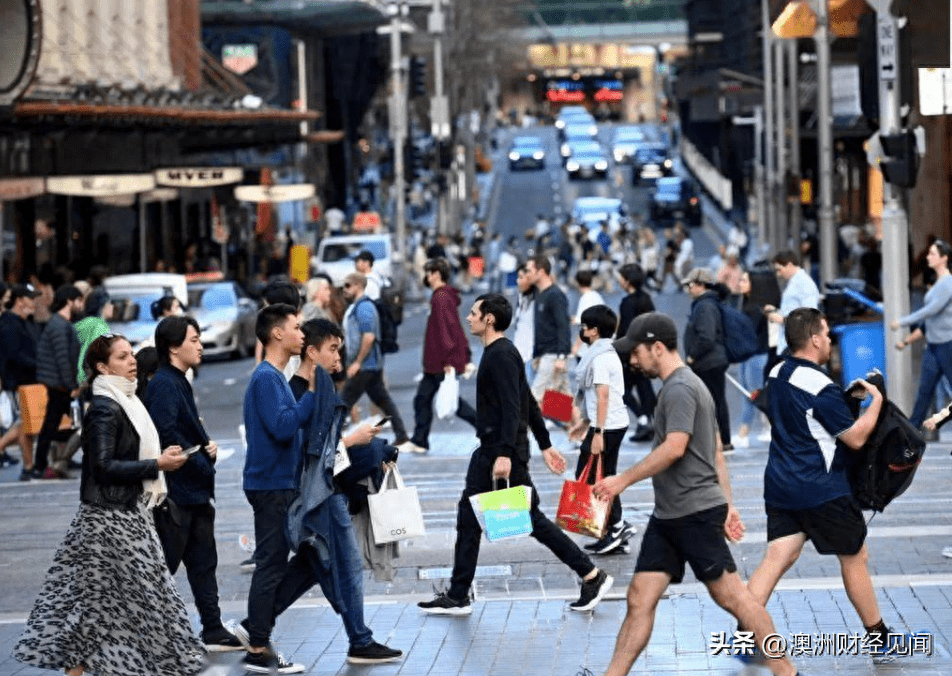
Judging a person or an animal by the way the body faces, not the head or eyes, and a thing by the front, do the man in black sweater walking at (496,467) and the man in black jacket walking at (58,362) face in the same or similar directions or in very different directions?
very different directions

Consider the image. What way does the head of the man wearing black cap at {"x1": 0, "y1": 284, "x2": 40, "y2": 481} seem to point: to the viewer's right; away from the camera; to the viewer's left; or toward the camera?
to the viewer's right

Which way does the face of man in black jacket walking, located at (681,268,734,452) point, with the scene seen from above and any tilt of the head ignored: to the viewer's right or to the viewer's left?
to the viewer's left

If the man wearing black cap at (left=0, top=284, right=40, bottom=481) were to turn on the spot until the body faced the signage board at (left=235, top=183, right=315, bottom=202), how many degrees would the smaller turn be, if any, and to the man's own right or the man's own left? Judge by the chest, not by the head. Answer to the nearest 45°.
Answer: approximately 90° to the man's own left

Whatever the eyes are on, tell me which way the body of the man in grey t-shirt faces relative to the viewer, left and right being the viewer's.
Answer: facing to the left of the viewer

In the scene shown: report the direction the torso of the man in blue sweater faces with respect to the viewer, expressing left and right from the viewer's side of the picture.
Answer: facing to the right of the viewer

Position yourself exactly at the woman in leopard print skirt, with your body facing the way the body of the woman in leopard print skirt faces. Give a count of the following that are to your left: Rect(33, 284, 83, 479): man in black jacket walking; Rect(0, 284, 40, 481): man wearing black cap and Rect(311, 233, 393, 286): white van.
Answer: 3
